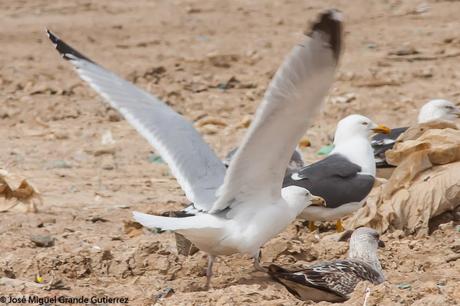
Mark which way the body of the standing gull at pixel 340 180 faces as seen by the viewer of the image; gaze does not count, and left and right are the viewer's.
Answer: facing to the right of the viewer

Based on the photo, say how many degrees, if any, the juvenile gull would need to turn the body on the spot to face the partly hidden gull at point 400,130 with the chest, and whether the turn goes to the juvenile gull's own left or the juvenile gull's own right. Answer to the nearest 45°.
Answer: approximately 90° to the juvenile gull's own left

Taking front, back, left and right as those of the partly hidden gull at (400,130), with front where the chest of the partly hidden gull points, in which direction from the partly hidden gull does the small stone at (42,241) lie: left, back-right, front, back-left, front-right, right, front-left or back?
back-right

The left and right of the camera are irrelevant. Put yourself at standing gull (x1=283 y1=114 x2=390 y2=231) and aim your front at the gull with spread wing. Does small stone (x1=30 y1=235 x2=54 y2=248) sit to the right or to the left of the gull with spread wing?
right

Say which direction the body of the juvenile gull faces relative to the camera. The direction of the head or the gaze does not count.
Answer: to the viewer's right

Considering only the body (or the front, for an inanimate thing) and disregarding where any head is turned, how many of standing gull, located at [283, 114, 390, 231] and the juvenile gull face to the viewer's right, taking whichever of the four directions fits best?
2

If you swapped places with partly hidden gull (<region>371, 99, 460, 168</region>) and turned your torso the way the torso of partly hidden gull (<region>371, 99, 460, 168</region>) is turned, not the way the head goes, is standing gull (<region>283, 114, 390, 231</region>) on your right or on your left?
on your right

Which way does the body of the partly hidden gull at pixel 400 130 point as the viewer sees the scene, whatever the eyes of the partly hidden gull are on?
to the viewer's right

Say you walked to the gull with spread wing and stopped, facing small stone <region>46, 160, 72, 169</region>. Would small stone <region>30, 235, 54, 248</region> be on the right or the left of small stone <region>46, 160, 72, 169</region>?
left
